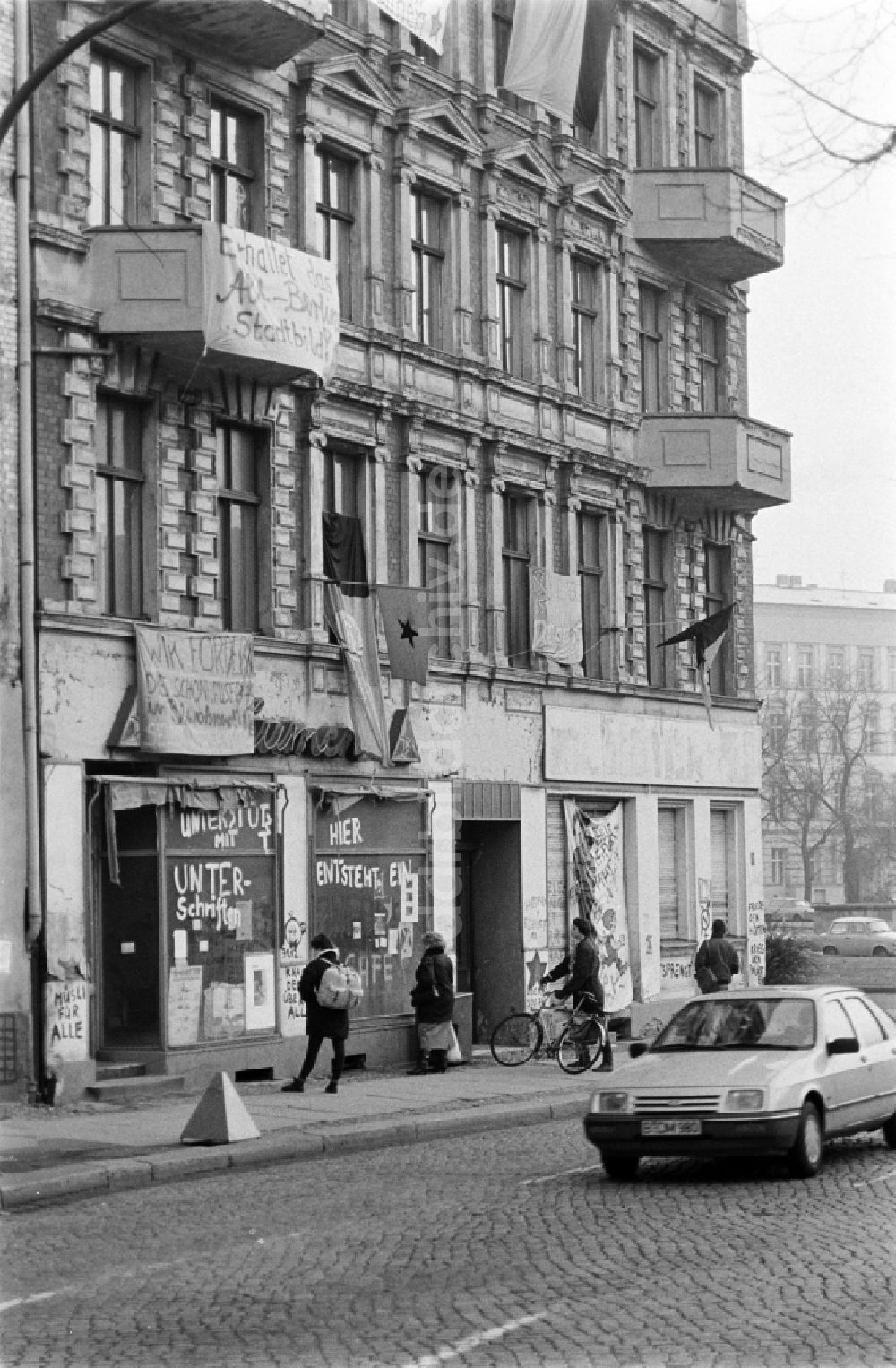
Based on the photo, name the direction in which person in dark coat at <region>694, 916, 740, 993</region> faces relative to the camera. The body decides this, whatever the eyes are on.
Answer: away from the camera

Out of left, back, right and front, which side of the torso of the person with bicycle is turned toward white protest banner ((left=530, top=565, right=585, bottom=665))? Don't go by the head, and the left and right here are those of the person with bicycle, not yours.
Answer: right

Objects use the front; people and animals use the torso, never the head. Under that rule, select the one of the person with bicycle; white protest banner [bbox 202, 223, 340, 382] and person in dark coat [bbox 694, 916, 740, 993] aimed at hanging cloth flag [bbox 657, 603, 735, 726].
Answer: the person in dark coat

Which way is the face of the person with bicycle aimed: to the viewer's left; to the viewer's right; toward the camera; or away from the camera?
to the viewer's left

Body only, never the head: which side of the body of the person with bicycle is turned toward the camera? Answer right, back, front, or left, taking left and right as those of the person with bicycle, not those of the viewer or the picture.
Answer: left

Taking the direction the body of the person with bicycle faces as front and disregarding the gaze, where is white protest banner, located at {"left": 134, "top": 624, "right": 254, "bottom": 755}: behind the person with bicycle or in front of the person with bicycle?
in front

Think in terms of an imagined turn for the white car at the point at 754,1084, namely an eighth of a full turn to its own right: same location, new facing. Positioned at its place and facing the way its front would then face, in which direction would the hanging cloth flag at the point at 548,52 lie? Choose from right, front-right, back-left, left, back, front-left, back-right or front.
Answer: right

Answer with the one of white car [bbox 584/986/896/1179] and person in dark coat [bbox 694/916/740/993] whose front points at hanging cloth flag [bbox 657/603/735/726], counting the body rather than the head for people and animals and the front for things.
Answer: the person in dark coat

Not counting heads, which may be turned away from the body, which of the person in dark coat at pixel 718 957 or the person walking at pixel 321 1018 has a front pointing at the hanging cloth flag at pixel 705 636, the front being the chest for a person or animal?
the person in dark coat
